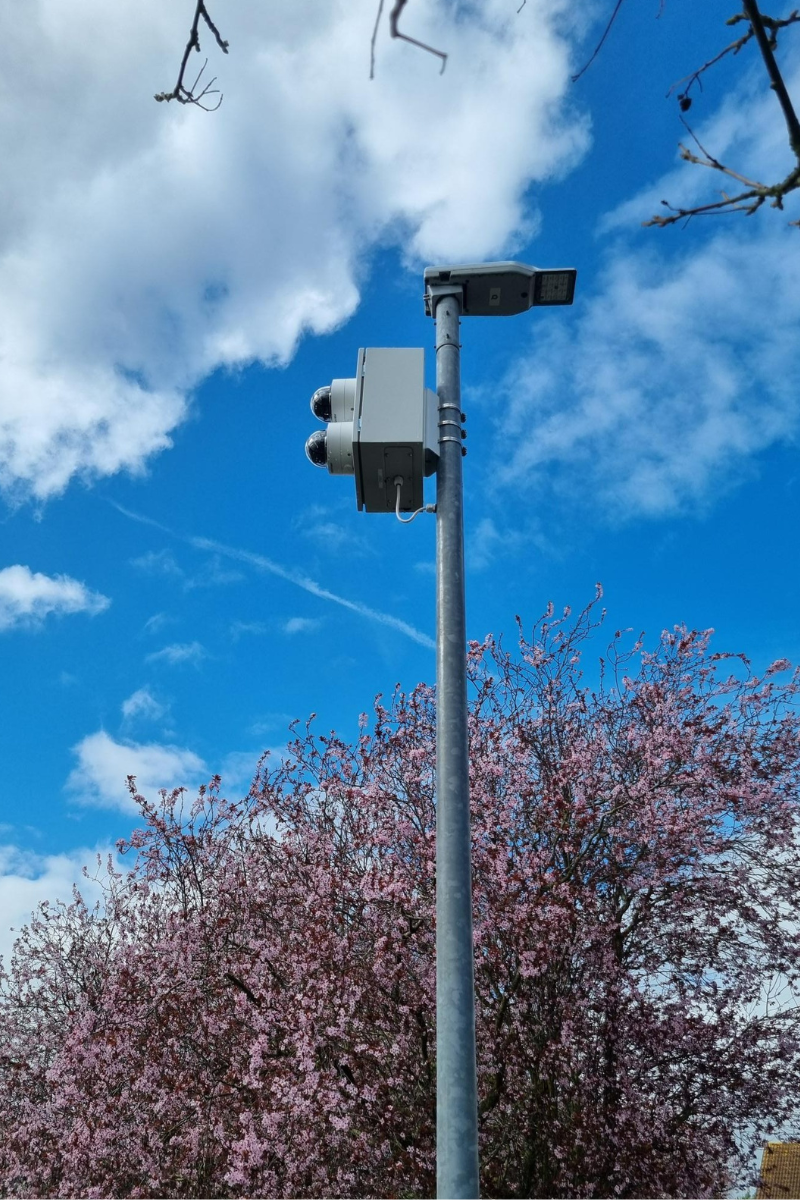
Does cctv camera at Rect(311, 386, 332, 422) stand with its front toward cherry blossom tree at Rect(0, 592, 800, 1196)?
no

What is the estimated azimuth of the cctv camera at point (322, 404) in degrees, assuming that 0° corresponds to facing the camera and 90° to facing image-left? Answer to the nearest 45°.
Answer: approximately 90°
